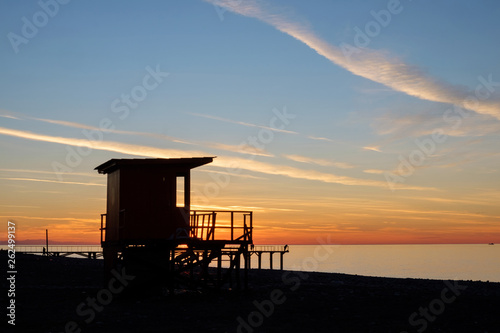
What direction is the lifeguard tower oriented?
to the viewer's right
